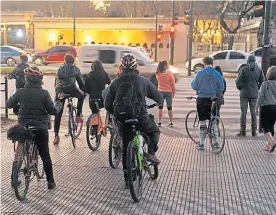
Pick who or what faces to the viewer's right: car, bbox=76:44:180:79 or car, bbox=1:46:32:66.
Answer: car, bbox=76:44:180:79

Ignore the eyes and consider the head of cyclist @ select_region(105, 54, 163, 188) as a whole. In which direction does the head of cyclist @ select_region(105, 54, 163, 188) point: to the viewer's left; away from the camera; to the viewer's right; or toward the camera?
away from the camera

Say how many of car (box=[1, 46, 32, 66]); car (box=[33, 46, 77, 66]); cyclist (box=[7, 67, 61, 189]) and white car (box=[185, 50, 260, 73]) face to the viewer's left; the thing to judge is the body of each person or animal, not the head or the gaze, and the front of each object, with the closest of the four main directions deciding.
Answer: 3

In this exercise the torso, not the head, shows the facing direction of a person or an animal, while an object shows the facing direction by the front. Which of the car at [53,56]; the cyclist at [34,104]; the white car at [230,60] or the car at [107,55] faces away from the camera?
the cyclist

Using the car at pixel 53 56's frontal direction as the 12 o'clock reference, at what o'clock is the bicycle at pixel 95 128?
The bicycle is roughly at 9 o'clock from the car.

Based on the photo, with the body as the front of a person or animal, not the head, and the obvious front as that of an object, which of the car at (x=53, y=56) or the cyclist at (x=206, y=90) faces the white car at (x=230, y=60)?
the cyclist

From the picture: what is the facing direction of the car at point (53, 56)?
to the viewer's left

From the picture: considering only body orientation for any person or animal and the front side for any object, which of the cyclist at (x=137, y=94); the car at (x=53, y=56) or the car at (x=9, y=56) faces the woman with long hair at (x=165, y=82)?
the cyclist

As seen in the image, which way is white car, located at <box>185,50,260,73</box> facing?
to the viewer's left

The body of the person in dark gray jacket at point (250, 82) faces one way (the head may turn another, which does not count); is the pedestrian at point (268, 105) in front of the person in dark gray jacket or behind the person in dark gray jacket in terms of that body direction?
behind

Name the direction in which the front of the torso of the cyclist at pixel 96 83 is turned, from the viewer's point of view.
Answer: away from the camera

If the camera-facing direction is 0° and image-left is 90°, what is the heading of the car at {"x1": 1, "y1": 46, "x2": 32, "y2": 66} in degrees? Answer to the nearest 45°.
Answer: approximately 90°

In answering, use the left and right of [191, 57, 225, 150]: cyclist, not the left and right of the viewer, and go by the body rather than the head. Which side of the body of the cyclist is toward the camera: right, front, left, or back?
back

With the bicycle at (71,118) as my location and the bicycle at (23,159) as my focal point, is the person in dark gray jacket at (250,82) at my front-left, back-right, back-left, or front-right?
back-left
